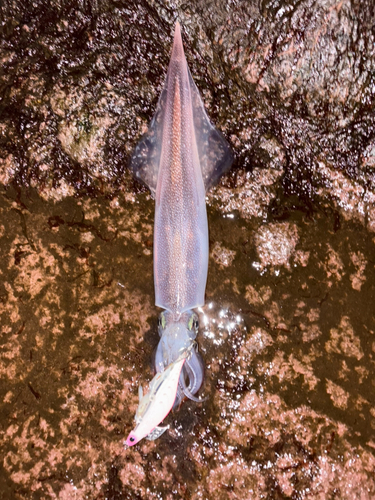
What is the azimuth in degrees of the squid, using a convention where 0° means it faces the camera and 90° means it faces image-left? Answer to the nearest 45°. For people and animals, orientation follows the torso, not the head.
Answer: approximately 0°
